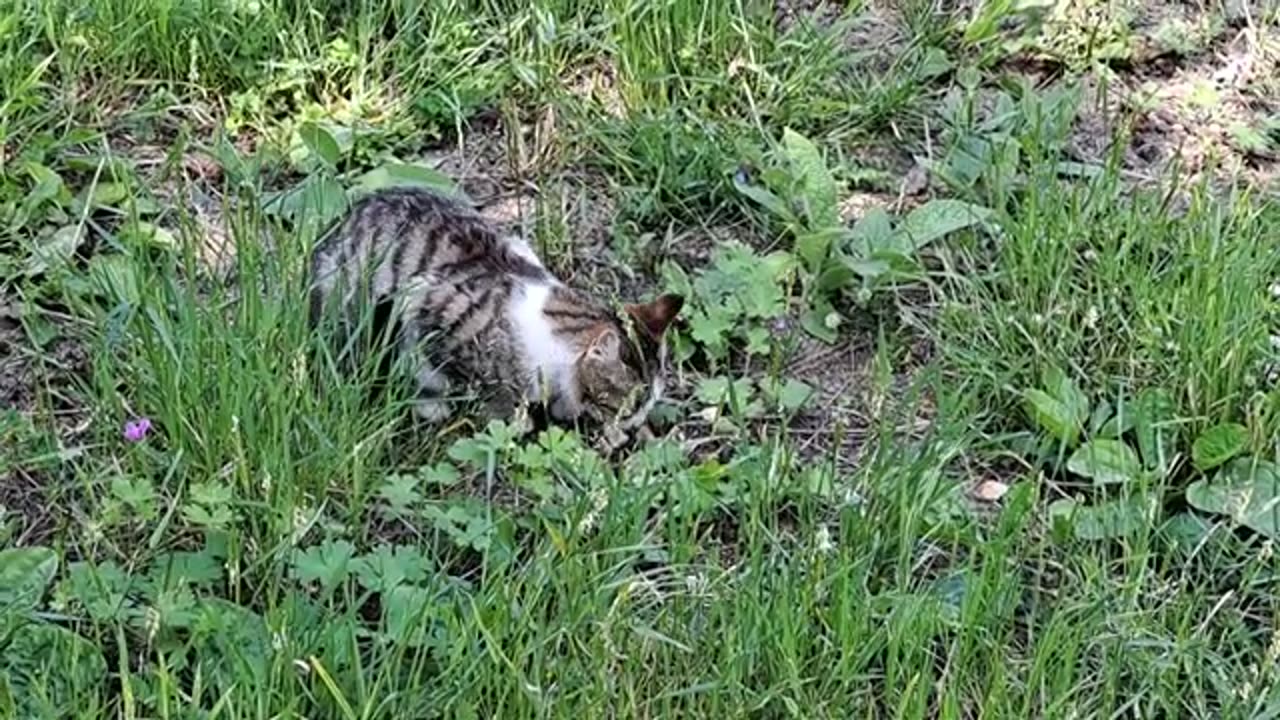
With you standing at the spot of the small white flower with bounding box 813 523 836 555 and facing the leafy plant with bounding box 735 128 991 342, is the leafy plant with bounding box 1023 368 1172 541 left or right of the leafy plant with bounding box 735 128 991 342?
right

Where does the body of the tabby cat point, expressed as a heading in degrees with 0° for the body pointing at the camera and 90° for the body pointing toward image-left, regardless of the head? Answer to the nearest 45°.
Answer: approximately 315°

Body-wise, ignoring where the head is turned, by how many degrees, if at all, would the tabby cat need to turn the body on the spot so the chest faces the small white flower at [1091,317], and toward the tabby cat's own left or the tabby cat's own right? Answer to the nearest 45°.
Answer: approximately 45° to the tabby cat's own left

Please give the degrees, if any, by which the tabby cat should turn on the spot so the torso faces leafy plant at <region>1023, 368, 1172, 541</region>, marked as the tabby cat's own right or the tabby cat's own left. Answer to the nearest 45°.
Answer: approximately 45° to the tabby cat's own left

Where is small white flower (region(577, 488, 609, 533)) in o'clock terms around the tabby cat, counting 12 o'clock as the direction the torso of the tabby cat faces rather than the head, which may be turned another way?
The small white flower is roughly at 1 o'clock from the tabby cat.

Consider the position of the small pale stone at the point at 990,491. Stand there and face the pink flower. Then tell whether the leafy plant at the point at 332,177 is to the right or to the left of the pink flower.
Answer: right

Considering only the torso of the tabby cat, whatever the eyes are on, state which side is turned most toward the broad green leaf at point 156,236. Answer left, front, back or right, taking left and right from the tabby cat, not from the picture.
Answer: back

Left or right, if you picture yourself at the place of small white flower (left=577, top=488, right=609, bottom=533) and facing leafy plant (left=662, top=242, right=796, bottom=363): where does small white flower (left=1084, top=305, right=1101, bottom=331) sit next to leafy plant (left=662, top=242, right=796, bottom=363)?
right

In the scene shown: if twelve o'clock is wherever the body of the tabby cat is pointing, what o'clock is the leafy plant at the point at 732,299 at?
The leafy plant is roughly at 10 o'clock from the tabby cat.
